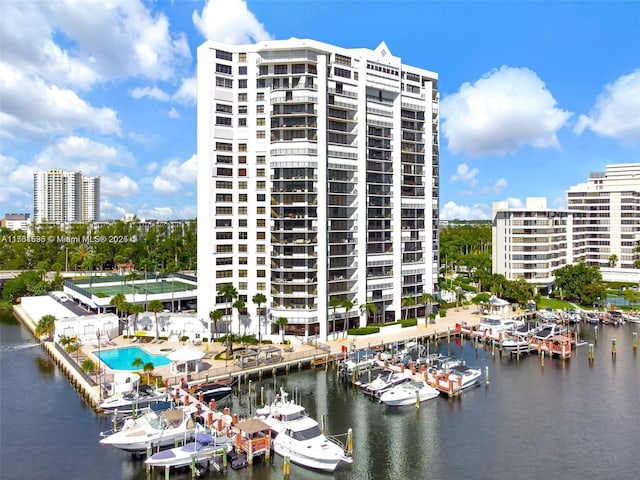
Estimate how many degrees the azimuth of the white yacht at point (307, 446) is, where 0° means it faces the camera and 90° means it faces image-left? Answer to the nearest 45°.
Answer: approximately 315°

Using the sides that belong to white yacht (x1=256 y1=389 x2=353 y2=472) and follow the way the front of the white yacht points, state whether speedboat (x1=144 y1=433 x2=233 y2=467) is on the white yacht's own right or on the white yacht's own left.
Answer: on the white yacht's own right

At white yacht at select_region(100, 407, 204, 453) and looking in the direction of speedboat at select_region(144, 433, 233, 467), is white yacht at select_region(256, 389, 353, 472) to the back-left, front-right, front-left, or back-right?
front-left

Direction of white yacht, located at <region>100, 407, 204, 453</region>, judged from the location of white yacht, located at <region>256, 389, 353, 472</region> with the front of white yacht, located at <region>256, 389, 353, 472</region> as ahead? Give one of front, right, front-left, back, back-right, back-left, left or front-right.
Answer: back-right
